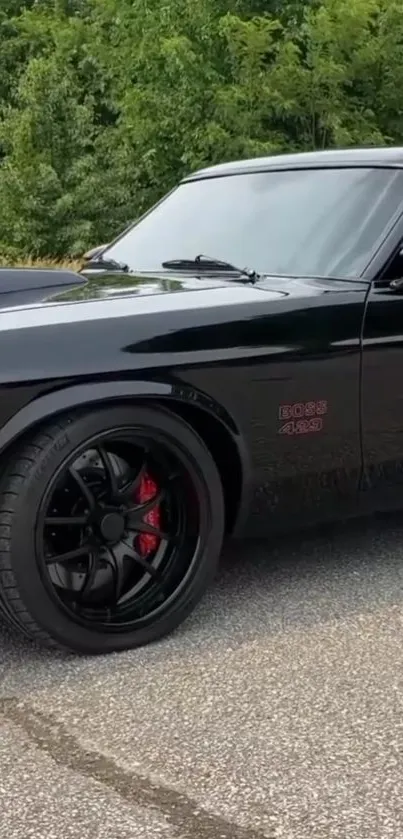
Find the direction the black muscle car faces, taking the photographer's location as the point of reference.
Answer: facing the viewer and to the left of the viewer
